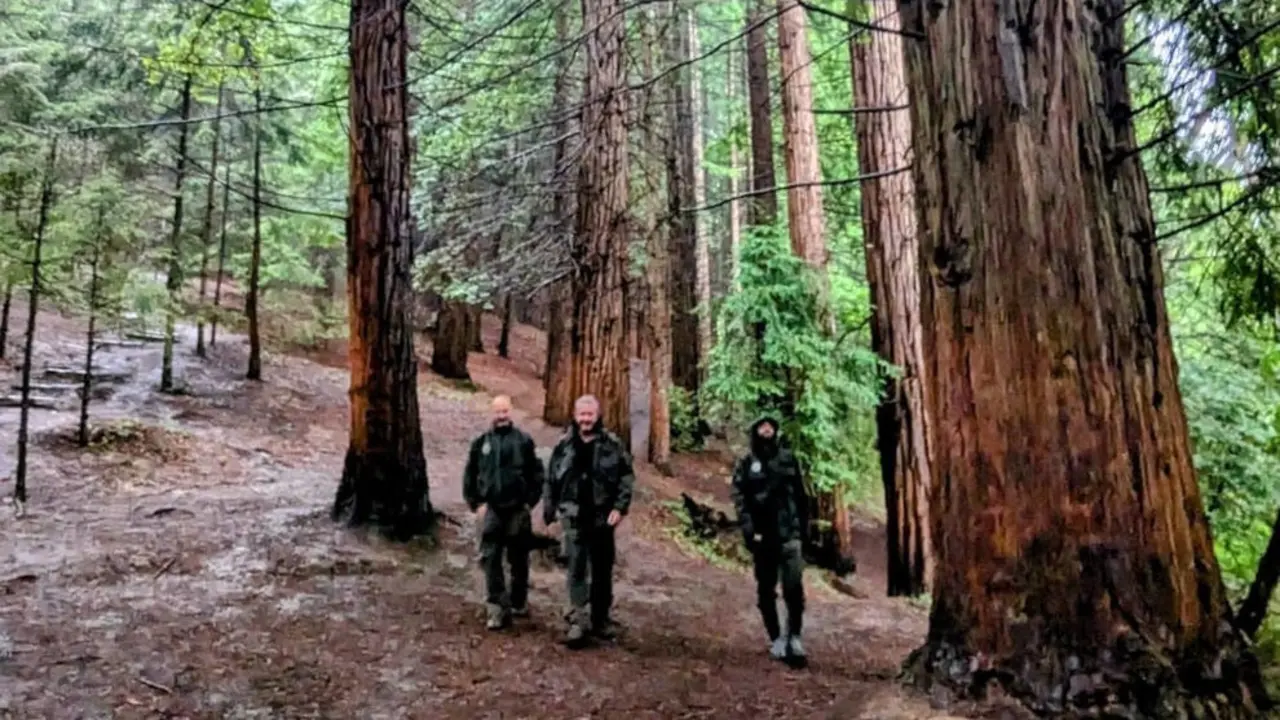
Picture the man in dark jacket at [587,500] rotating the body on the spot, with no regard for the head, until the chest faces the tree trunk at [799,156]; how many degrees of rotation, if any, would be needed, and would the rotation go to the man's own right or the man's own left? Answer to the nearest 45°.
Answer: approximately 135° to the man's own left

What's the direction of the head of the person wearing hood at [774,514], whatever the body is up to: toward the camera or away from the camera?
toward the camera

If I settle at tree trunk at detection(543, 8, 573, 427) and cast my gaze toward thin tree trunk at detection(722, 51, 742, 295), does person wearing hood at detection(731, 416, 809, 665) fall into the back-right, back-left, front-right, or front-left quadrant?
back-right

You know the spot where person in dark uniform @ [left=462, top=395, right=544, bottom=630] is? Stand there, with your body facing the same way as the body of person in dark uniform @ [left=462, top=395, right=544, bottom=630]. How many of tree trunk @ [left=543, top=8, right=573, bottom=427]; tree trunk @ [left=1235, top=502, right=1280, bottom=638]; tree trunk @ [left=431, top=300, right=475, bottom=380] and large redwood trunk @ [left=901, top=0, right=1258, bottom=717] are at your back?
2

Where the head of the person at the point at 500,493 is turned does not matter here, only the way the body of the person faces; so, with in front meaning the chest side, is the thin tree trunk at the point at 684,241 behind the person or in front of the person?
behind

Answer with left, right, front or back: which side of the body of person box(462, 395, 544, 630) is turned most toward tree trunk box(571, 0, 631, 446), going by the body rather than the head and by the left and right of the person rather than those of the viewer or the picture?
back

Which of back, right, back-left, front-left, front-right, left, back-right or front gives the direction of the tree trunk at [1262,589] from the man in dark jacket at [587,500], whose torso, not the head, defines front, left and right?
front-left

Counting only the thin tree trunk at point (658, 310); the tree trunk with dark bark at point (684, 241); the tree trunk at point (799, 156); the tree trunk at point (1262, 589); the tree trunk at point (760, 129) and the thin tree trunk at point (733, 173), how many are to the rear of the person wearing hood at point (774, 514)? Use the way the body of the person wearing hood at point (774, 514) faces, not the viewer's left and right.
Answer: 5

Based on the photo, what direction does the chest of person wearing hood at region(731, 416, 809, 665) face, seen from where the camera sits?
toward the camera

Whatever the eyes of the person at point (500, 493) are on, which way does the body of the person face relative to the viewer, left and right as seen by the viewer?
facing the viewer

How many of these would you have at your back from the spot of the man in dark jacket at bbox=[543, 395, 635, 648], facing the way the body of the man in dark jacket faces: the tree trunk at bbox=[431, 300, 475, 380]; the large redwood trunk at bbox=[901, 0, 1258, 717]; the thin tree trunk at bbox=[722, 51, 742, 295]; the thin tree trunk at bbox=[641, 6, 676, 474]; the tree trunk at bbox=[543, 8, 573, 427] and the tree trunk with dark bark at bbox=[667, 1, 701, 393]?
5

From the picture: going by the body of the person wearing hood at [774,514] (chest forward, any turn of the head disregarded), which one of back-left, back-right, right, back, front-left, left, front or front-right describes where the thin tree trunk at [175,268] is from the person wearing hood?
back-right

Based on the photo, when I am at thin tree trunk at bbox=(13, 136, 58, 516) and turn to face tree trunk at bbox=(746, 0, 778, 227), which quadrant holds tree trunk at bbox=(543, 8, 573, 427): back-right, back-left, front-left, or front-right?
front-left

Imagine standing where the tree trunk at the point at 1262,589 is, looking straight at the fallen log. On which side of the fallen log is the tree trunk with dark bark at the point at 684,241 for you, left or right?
right

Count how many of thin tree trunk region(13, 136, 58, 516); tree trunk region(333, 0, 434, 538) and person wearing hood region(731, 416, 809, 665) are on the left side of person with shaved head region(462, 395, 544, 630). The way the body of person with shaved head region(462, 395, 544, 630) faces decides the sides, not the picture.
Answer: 1
